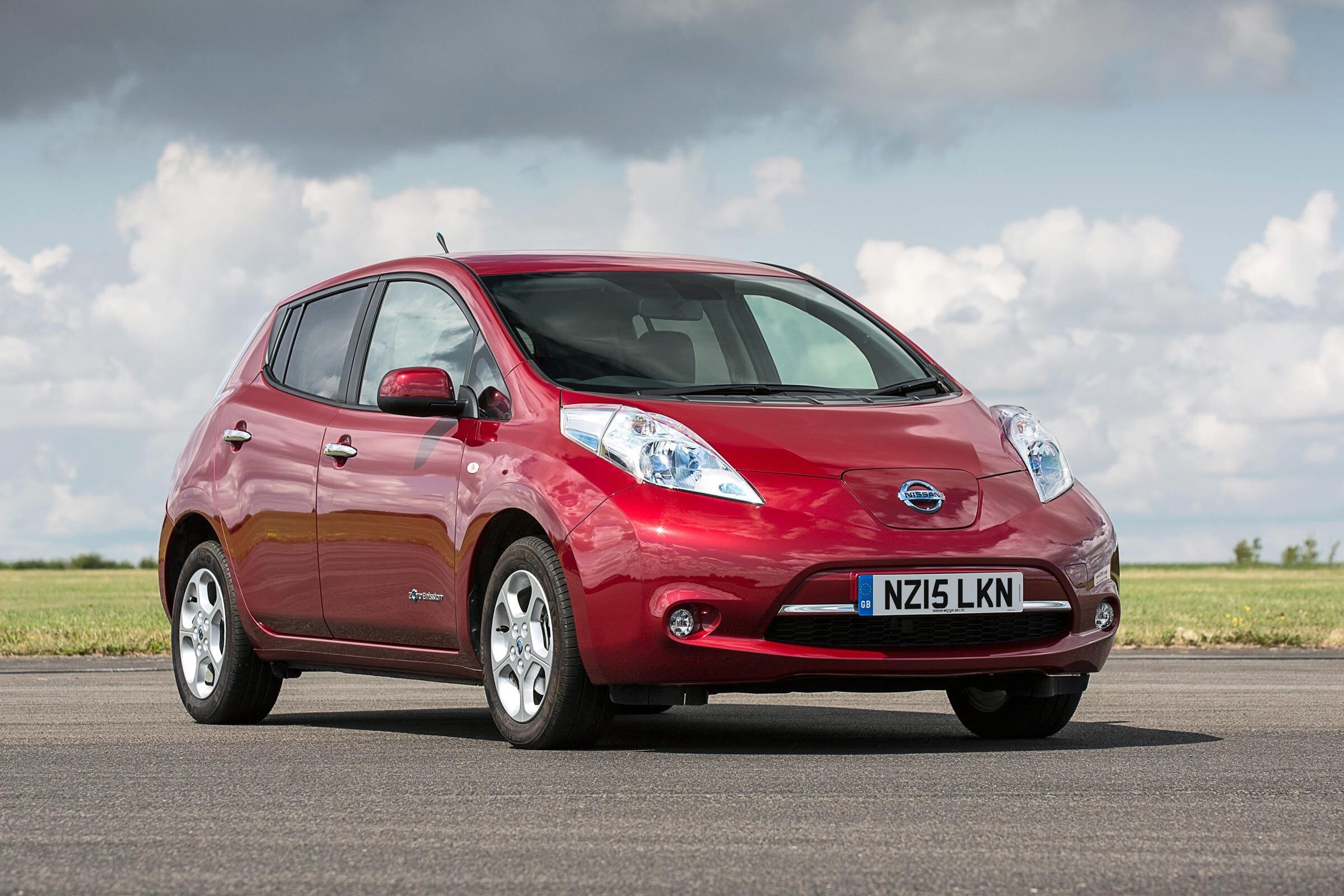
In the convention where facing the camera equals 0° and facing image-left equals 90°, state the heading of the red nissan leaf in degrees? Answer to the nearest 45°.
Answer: approximately 315°
